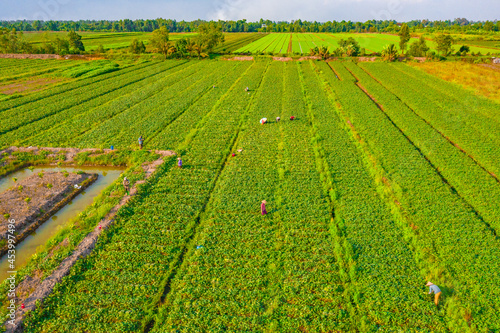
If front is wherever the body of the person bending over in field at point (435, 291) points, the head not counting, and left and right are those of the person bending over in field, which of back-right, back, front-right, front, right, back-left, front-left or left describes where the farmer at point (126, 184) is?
front

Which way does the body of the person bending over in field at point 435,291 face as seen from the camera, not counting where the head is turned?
to the viewer's left

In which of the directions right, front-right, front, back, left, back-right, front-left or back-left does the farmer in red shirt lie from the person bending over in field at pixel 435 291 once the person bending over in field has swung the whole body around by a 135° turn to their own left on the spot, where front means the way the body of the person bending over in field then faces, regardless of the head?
back-right
